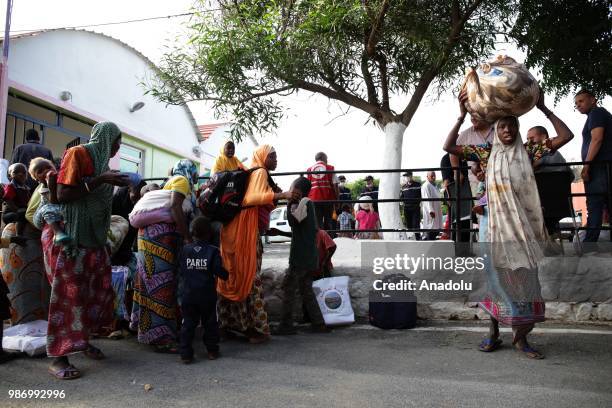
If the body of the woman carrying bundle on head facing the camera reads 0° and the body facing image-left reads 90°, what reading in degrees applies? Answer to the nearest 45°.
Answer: approximately 0°

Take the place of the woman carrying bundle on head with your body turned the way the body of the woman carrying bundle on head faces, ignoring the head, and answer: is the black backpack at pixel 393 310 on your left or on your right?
on your right

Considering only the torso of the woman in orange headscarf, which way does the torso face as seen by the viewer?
to the viewer's right

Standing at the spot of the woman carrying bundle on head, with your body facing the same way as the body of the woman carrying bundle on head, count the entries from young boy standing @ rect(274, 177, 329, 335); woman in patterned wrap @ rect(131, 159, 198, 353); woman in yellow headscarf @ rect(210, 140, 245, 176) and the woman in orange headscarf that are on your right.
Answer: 4

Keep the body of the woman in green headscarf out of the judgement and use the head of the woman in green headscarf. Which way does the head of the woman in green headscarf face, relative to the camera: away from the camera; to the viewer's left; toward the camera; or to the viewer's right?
to the viewer's right

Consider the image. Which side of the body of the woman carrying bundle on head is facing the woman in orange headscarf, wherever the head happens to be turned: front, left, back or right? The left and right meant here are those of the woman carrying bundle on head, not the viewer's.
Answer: right

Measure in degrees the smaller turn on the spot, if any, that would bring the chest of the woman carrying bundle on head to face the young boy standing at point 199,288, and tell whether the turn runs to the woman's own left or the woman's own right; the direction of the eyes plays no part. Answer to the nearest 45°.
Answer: approximately 90° to the woman's own right
